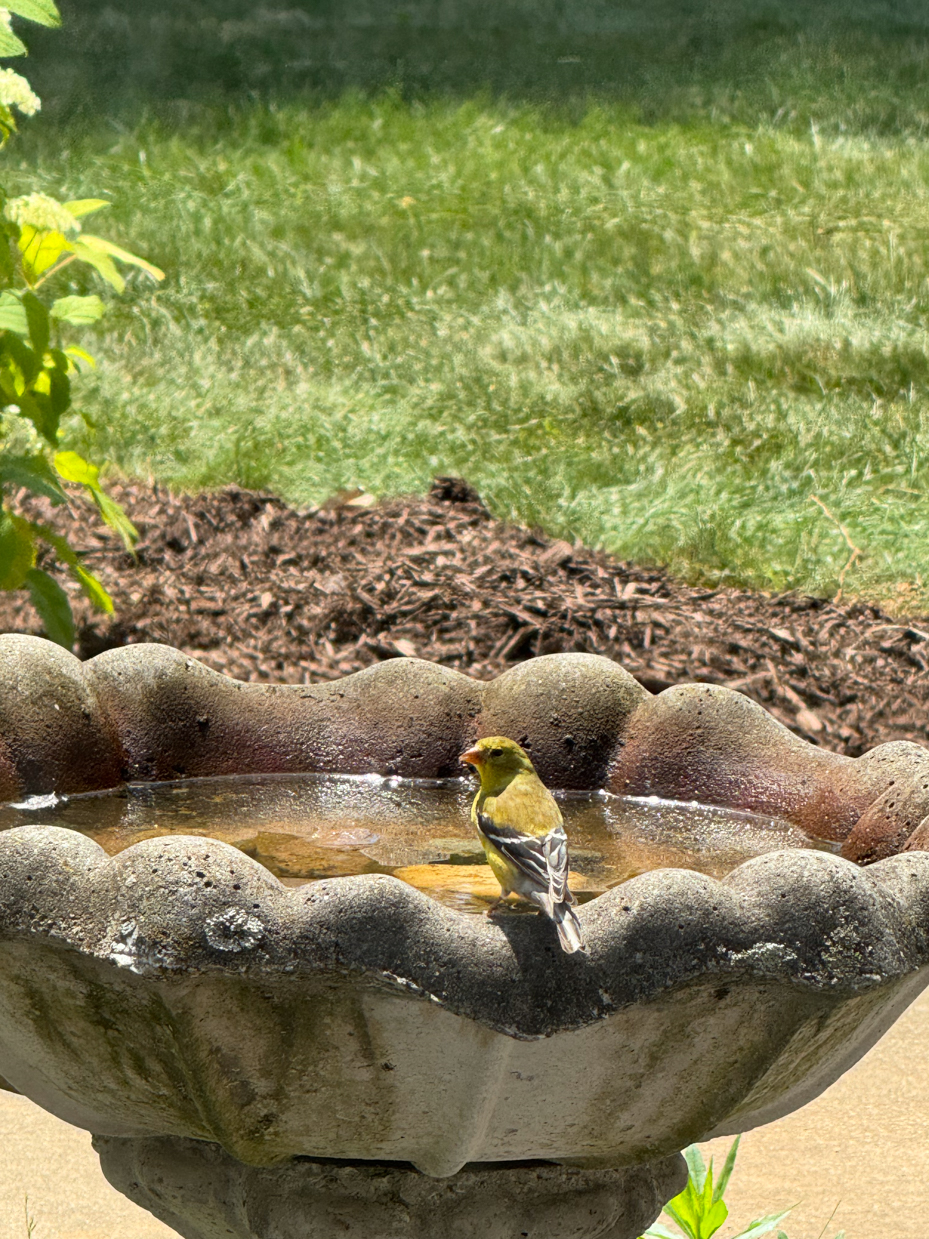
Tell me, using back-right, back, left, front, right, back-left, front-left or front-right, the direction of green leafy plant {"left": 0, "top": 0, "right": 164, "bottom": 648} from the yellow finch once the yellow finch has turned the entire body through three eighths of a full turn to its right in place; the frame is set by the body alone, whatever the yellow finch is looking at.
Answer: back-left

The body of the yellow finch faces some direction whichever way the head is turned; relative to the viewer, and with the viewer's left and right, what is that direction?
facing away from the viewer and to the left of the viewer
